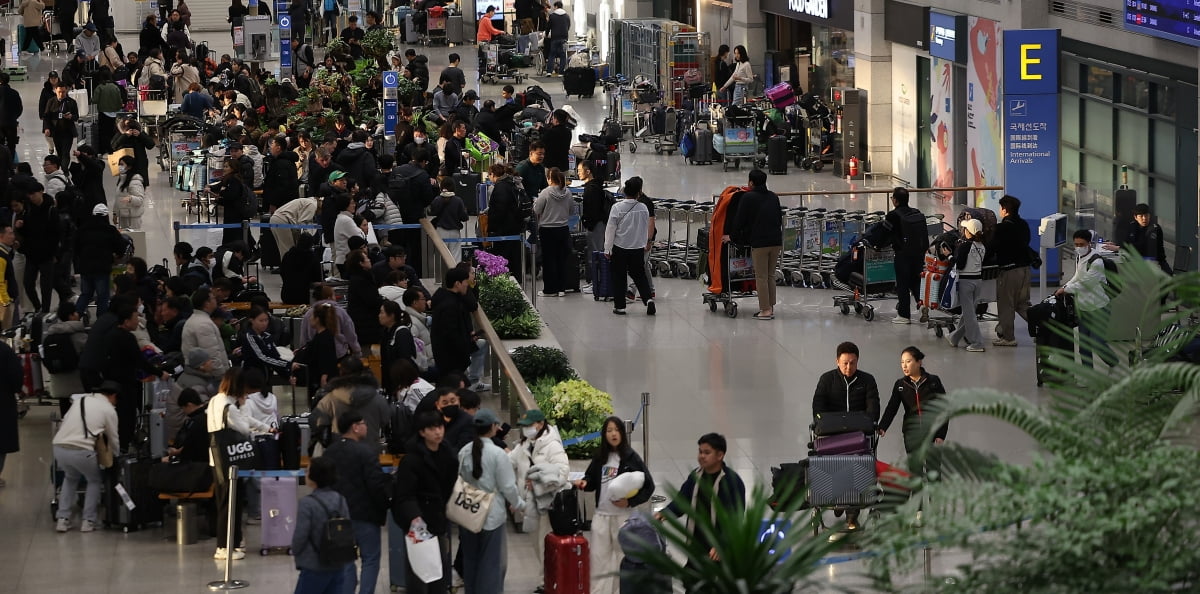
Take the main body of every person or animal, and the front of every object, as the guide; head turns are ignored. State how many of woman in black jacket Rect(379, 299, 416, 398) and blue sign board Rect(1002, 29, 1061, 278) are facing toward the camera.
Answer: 1

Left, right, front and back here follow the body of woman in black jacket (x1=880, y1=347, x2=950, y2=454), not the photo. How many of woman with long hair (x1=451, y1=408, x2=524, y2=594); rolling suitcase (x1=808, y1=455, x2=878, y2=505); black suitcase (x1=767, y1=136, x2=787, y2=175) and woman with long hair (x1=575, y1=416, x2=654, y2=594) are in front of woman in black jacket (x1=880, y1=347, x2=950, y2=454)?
3

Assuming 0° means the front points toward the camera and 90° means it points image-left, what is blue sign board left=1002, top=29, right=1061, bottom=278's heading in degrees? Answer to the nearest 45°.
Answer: approximately 0°

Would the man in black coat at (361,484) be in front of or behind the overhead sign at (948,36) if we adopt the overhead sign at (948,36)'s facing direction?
in front

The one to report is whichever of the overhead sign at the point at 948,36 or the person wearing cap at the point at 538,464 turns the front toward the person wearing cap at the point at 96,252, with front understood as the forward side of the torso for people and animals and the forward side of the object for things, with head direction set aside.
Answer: the overhead sign

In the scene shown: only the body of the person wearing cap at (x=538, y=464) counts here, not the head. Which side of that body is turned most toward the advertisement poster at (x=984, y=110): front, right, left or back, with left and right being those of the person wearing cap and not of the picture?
back

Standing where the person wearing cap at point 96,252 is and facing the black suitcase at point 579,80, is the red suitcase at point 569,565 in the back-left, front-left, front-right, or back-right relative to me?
back-right

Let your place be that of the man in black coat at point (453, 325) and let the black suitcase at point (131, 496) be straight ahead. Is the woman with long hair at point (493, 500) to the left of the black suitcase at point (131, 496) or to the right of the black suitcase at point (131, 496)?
left

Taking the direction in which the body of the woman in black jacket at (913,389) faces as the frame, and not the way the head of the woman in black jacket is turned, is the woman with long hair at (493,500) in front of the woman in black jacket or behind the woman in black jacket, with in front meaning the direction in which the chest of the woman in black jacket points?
in front

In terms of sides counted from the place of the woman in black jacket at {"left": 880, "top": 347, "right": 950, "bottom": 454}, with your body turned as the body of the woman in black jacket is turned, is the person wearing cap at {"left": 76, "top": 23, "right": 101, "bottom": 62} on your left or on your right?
on your right
